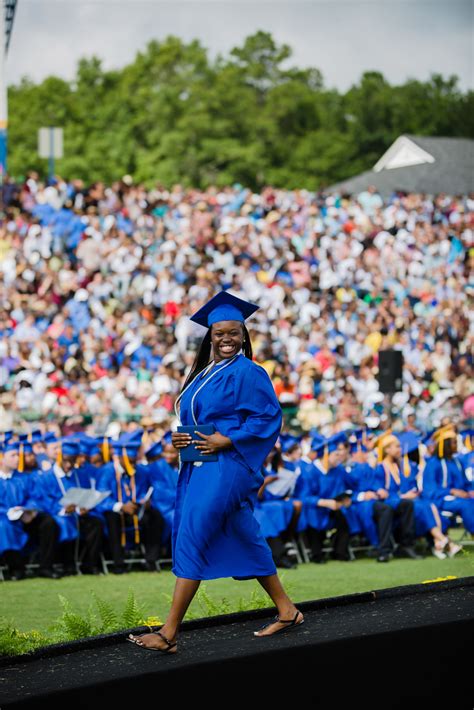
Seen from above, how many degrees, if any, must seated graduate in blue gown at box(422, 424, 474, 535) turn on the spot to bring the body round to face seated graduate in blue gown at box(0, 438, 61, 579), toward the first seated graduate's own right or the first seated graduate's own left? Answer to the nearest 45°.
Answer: approximately 90° to the first seated graduate's own right

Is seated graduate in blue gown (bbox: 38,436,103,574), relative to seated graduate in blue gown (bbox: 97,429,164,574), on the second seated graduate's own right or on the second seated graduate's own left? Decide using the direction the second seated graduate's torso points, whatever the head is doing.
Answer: on the second seated graduate's own right

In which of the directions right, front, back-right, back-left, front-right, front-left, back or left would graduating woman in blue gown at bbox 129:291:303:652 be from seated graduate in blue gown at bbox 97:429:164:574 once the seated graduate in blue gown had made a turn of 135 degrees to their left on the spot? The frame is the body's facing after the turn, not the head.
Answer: back-right

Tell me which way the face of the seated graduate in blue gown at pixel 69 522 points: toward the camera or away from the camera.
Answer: toward the camera

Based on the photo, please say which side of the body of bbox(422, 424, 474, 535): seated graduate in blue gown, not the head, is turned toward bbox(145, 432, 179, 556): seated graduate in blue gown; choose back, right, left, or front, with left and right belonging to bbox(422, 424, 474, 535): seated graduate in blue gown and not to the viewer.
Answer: right

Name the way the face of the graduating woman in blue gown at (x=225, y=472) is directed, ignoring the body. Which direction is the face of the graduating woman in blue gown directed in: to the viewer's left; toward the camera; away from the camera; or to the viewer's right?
toward the camera

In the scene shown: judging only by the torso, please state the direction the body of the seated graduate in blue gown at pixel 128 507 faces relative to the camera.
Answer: toward the camera

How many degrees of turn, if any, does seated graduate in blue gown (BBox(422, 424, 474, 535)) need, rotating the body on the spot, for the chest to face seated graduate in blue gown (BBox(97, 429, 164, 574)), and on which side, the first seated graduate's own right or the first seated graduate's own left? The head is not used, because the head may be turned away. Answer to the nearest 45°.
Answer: approximately 90° to the first seated graduate's own right

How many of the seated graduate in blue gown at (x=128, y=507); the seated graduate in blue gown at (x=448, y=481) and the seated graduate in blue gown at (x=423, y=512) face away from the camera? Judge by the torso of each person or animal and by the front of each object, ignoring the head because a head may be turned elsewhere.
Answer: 0

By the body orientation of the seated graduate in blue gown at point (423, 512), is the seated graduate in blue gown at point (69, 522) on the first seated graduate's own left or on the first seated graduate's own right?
on the first seated graduate's own right

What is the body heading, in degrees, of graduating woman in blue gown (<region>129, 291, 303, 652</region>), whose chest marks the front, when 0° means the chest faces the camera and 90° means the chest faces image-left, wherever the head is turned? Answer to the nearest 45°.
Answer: approximately 45°

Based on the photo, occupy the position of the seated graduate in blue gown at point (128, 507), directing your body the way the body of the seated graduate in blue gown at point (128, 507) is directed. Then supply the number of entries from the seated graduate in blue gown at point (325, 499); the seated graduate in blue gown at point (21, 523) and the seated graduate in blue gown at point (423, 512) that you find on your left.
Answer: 2

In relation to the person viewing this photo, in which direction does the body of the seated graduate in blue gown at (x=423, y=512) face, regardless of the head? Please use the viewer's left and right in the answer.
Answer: facing the viewer and to the right of the viewer

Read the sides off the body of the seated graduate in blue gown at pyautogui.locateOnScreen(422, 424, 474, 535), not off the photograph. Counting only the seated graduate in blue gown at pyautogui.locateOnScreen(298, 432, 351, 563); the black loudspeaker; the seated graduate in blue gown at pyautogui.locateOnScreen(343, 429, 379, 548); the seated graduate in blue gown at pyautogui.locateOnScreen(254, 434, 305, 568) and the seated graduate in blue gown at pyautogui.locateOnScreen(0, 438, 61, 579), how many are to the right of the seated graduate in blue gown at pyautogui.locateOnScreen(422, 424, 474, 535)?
4

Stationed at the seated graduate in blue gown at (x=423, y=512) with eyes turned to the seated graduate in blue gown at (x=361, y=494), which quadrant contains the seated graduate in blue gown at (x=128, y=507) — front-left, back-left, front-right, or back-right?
front-left

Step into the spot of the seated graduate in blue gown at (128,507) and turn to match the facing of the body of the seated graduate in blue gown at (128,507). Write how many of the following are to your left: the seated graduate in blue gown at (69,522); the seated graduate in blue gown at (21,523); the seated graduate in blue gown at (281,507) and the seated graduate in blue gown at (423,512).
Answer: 2

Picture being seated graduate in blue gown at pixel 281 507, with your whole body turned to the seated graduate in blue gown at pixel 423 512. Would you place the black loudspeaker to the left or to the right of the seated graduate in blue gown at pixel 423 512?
left

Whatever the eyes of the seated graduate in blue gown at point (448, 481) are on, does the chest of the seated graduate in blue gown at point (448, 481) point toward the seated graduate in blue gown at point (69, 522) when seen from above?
no

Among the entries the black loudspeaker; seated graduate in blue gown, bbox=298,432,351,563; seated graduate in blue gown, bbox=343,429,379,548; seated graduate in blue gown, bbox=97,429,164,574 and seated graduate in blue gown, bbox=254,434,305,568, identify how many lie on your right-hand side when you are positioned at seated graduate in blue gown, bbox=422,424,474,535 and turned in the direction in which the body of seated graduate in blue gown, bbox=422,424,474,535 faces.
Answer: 4
